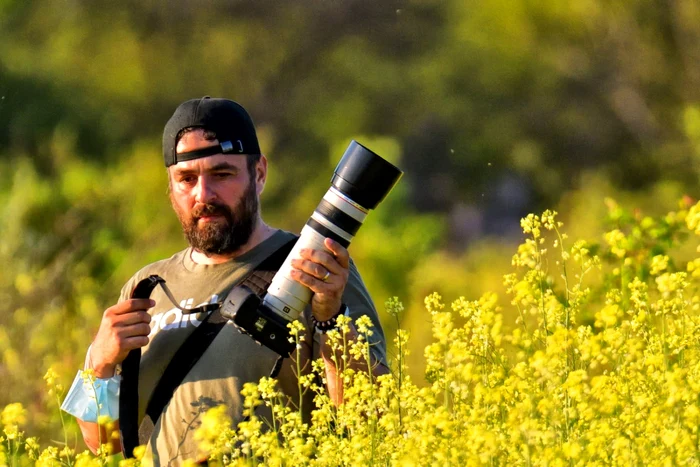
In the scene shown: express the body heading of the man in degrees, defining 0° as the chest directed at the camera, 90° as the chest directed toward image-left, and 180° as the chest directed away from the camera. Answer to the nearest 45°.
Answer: approximately 45°
